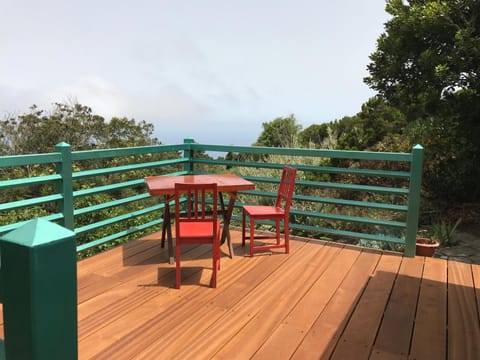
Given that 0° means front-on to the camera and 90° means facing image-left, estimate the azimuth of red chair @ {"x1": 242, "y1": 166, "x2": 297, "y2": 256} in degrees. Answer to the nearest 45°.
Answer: approximately 90°

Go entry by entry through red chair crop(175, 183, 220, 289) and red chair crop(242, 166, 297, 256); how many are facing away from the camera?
1

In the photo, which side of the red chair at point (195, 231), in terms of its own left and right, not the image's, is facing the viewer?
back

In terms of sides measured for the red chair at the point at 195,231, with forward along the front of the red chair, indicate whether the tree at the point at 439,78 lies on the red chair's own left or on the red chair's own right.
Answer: on the red chair's own right

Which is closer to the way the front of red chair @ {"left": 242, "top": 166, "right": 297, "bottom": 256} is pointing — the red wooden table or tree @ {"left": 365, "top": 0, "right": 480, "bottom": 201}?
the red wooden table

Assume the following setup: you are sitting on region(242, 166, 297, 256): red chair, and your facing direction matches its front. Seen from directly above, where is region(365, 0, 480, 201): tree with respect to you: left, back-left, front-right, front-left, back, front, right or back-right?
back-right

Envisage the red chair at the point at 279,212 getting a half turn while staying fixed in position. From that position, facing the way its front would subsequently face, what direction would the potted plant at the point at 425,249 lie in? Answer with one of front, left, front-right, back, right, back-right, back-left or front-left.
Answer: front

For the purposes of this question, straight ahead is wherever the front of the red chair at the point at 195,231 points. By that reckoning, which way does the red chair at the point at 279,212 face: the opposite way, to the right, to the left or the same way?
to the left

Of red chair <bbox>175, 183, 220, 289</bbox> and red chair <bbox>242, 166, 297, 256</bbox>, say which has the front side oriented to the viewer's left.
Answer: red chair <bbox>242, 166, 297, 256</bbox>
